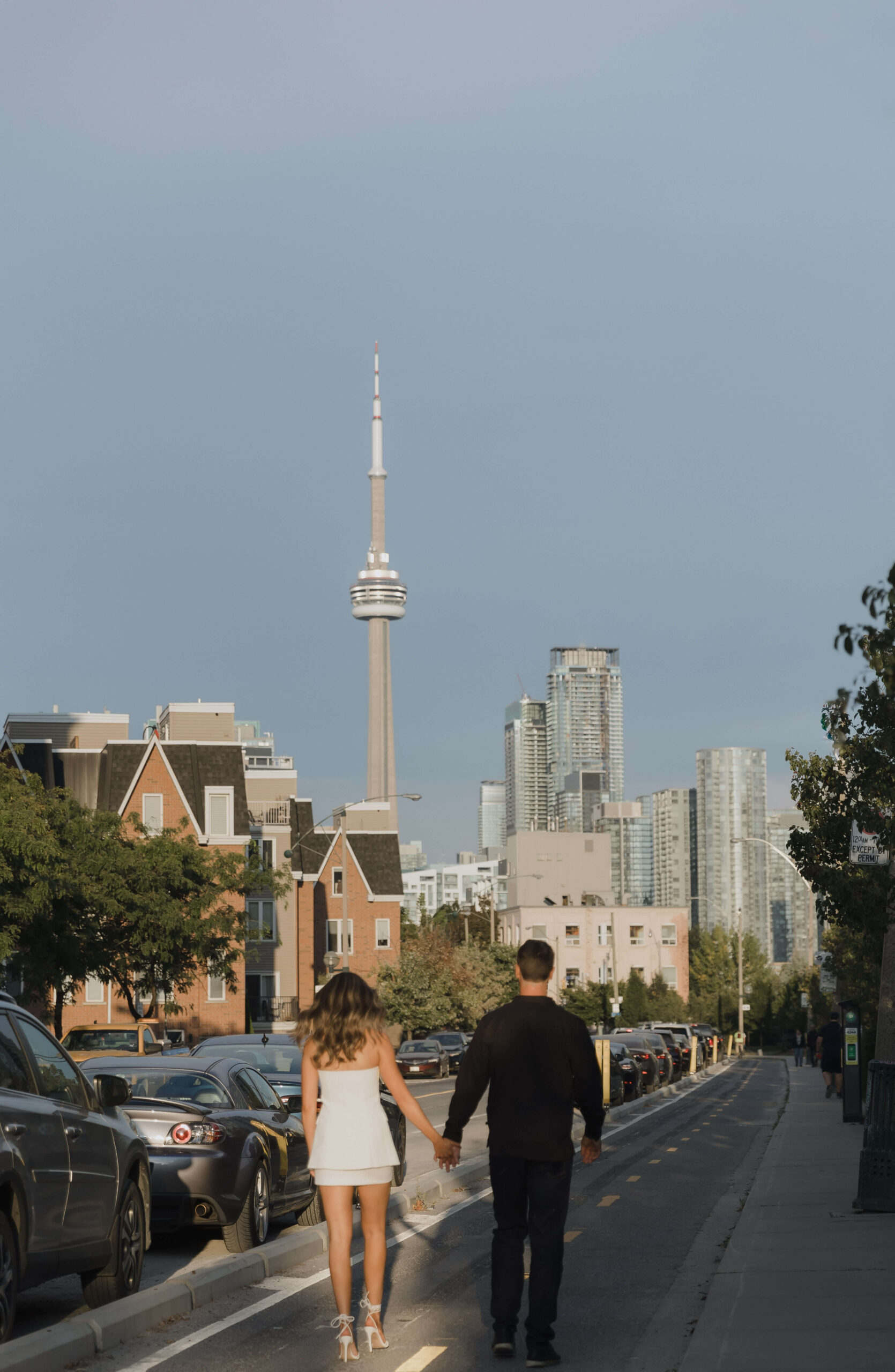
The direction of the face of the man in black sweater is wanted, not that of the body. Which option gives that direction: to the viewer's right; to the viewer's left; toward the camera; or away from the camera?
away from the camera

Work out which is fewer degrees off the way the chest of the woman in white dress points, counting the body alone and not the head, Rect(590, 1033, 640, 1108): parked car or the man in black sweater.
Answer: the parked car

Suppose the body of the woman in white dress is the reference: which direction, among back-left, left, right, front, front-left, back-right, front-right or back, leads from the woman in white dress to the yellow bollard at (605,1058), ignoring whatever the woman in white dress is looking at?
front

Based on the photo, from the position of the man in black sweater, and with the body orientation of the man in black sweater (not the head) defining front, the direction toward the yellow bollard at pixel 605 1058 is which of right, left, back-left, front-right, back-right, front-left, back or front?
front

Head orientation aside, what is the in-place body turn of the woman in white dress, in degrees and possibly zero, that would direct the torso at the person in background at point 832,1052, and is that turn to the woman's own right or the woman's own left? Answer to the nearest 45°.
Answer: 0° — they already face them

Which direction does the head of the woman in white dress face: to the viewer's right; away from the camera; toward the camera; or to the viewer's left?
away from the camera

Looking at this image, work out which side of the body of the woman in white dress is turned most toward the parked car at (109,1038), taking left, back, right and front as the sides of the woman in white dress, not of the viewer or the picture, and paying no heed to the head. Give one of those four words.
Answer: front

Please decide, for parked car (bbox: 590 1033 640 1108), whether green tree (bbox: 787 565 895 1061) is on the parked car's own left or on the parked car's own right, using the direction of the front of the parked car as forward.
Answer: on the parked car's own right

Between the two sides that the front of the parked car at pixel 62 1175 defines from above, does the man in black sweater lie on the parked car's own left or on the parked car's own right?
on the parked car's own right

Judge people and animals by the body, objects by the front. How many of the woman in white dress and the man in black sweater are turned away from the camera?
2

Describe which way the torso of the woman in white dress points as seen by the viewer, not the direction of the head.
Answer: away from the camera

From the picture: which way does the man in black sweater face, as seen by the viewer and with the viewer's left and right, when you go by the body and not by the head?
facing away from the viewer

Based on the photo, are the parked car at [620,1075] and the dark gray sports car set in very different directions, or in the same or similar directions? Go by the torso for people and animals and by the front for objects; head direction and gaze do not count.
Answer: same or similar directions

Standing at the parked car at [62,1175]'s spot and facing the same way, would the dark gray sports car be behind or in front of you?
in front

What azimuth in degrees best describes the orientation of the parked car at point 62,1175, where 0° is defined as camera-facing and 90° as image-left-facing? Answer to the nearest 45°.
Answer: approximately 225°

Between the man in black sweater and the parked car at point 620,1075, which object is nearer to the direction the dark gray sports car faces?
the parked car
